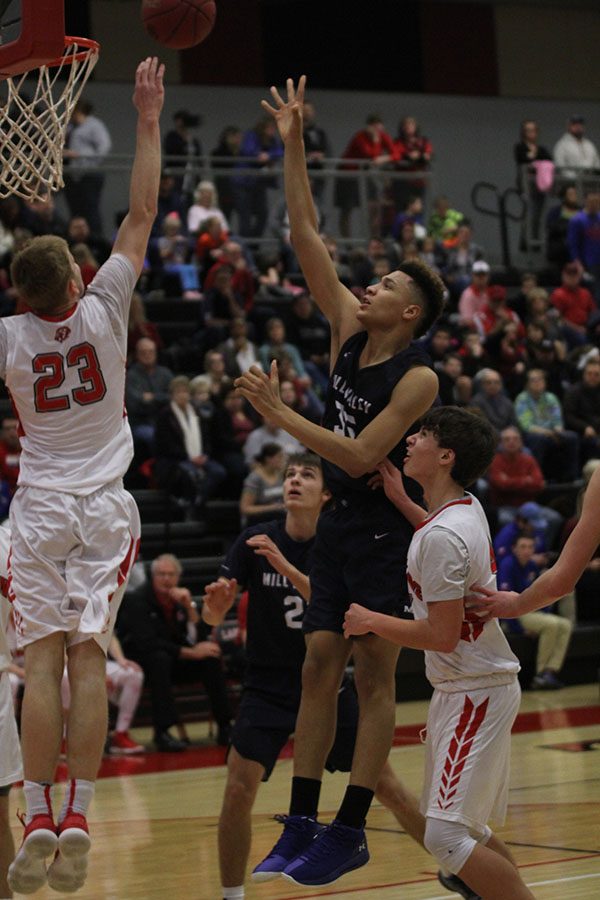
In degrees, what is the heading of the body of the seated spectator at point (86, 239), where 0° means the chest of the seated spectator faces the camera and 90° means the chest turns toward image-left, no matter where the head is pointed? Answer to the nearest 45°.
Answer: approximately 0°

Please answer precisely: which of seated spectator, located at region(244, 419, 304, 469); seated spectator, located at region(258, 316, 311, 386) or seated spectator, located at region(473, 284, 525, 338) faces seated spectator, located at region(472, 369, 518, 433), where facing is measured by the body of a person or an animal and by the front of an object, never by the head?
seated spectator, located at region(473, 284, 525, 338)

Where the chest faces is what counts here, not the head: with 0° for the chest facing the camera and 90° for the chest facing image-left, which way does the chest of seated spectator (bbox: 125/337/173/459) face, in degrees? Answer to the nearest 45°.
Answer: approximately 0°

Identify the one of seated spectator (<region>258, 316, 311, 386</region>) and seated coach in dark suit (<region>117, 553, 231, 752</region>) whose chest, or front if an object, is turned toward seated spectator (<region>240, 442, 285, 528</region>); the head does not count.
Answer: seated spectator (<region>258, 316, 311, 386</region>)
